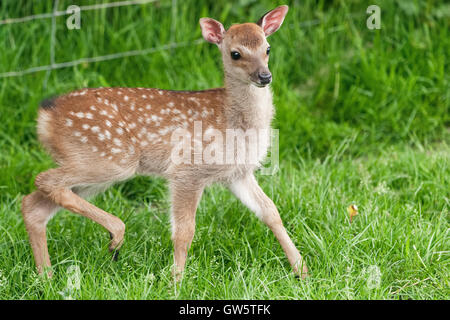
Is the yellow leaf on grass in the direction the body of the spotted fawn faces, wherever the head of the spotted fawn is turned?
yes

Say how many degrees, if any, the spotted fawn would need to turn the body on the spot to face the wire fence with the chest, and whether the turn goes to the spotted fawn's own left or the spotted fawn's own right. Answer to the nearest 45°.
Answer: approximately 90° to the spotted fawn's own left

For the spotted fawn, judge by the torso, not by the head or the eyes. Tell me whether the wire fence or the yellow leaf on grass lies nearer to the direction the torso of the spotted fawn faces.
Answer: the yellow leaf on grass

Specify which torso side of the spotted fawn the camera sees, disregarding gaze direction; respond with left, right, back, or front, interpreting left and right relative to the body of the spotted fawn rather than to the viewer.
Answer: right
